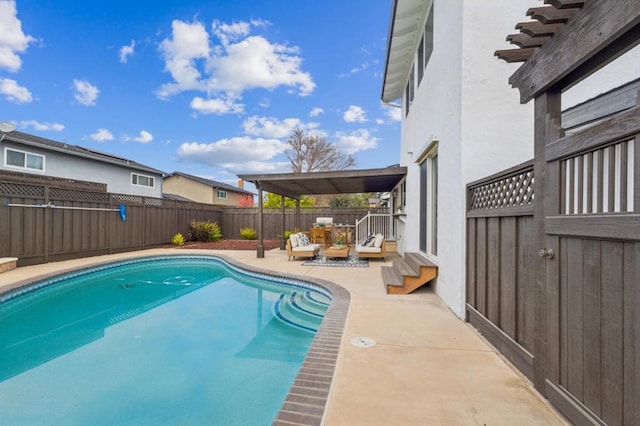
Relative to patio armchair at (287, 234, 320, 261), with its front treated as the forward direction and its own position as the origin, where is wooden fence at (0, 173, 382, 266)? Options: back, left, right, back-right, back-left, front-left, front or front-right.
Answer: back

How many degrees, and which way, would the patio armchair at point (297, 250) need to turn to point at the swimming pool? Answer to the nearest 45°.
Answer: approximately 90° to its right

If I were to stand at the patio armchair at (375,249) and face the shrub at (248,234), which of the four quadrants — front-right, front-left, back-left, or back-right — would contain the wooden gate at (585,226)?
back-left

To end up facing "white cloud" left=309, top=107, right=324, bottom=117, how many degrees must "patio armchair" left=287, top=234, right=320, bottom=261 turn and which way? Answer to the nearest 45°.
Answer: approximately 90° to its left

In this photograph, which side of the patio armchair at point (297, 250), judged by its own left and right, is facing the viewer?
right

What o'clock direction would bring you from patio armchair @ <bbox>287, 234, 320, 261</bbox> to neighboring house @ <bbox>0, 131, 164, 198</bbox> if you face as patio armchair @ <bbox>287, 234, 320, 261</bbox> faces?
The neighboring house is roughly at 7 o'clock from the patio armchair.
